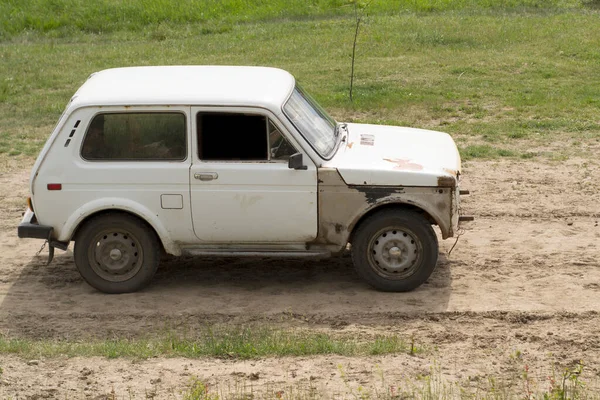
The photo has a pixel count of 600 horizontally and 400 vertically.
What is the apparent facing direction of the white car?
to the viewer's right
